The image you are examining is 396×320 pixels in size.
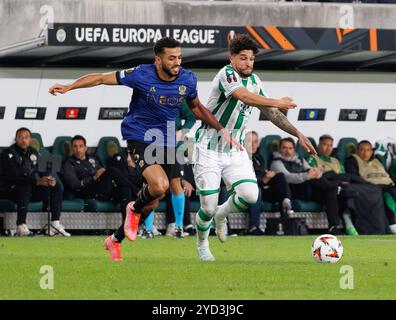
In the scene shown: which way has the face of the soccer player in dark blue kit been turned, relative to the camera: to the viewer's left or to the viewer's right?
to the viewer's right

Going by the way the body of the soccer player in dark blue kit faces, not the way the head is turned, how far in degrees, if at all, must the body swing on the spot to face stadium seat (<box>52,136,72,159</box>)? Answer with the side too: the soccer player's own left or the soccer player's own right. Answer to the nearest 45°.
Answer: approximately 135° to the soccer player's own left
